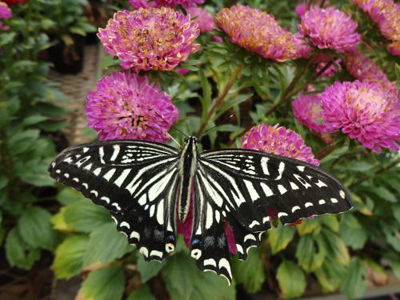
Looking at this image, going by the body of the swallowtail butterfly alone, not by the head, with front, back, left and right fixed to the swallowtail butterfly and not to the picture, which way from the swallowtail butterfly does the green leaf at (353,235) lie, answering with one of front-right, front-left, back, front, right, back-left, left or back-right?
front-right

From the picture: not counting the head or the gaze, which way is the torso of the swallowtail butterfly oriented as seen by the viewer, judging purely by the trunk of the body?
away from the camera

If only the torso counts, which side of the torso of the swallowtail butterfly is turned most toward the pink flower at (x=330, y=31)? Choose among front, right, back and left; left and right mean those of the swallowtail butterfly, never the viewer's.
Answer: front
